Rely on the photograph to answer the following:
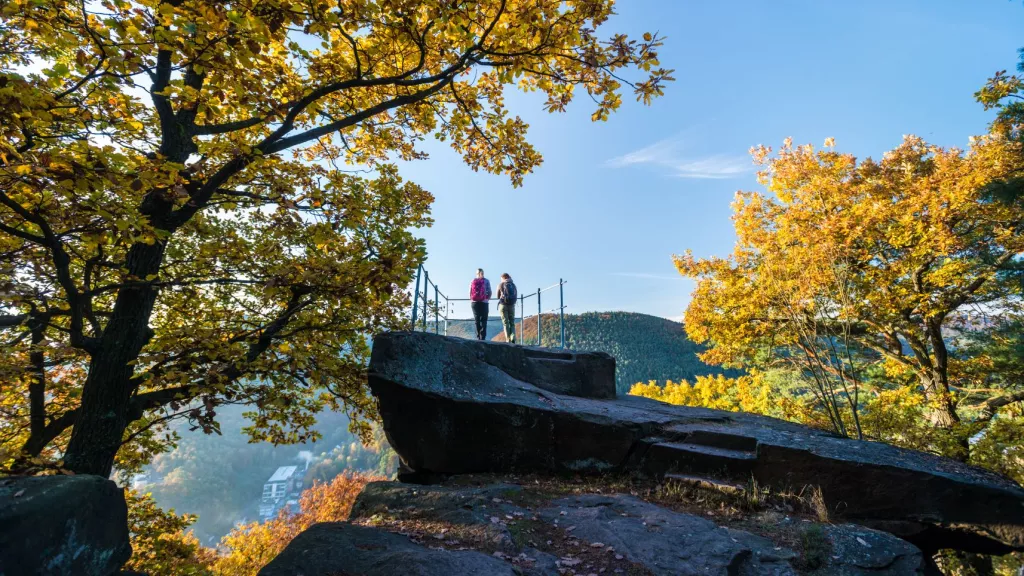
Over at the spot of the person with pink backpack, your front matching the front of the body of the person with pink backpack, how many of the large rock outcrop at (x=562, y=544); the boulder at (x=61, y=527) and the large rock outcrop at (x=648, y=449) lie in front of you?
0

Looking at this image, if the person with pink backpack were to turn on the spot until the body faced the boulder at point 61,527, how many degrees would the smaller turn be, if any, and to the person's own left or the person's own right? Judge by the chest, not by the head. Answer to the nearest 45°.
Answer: approximately 180°

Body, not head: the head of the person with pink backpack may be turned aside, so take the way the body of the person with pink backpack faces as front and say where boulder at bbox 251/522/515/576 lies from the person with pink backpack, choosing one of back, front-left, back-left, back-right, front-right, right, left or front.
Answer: back

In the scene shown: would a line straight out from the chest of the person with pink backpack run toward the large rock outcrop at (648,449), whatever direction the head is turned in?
no

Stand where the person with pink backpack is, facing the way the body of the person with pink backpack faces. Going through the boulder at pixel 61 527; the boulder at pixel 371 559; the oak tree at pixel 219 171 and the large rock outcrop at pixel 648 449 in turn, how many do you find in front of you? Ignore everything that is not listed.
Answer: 0

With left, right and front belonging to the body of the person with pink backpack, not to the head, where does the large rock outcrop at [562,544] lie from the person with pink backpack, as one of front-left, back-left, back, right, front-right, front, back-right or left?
back

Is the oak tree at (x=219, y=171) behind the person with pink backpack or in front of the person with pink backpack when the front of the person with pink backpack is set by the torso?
behind

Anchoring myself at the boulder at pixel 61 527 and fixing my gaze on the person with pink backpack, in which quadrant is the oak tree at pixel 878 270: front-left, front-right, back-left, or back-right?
front-right

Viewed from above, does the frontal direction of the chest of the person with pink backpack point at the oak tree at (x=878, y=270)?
no

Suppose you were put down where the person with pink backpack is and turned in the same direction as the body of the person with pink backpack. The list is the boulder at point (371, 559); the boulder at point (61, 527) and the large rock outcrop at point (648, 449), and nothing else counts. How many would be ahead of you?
0

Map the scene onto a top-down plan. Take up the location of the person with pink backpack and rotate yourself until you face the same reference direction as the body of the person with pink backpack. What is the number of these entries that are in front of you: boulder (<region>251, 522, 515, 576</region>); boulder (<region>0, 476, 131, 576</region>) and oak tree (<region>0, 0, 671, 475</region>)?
0

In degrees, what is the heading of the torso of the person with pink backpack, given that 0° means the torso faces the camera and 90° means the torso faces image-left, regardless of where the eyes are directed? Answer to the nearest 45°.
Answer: approximately 180°
